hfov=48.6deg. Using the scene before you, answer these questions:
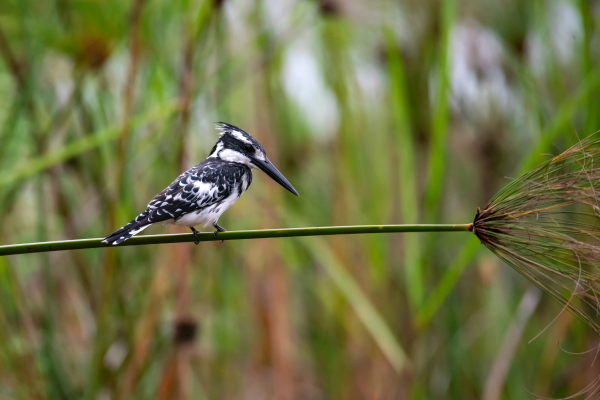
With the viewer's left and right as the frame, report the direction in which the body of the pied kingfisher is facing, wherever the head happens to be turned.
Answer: facing to the right of the viewer

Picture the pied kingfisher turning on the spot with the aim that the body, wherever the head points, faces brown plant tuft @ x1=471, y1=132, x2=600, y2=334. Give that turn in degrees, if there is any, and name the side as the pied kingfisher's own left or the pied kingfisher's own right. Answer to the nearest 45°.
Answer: approximately 45° to the pied kingfisher's own right
